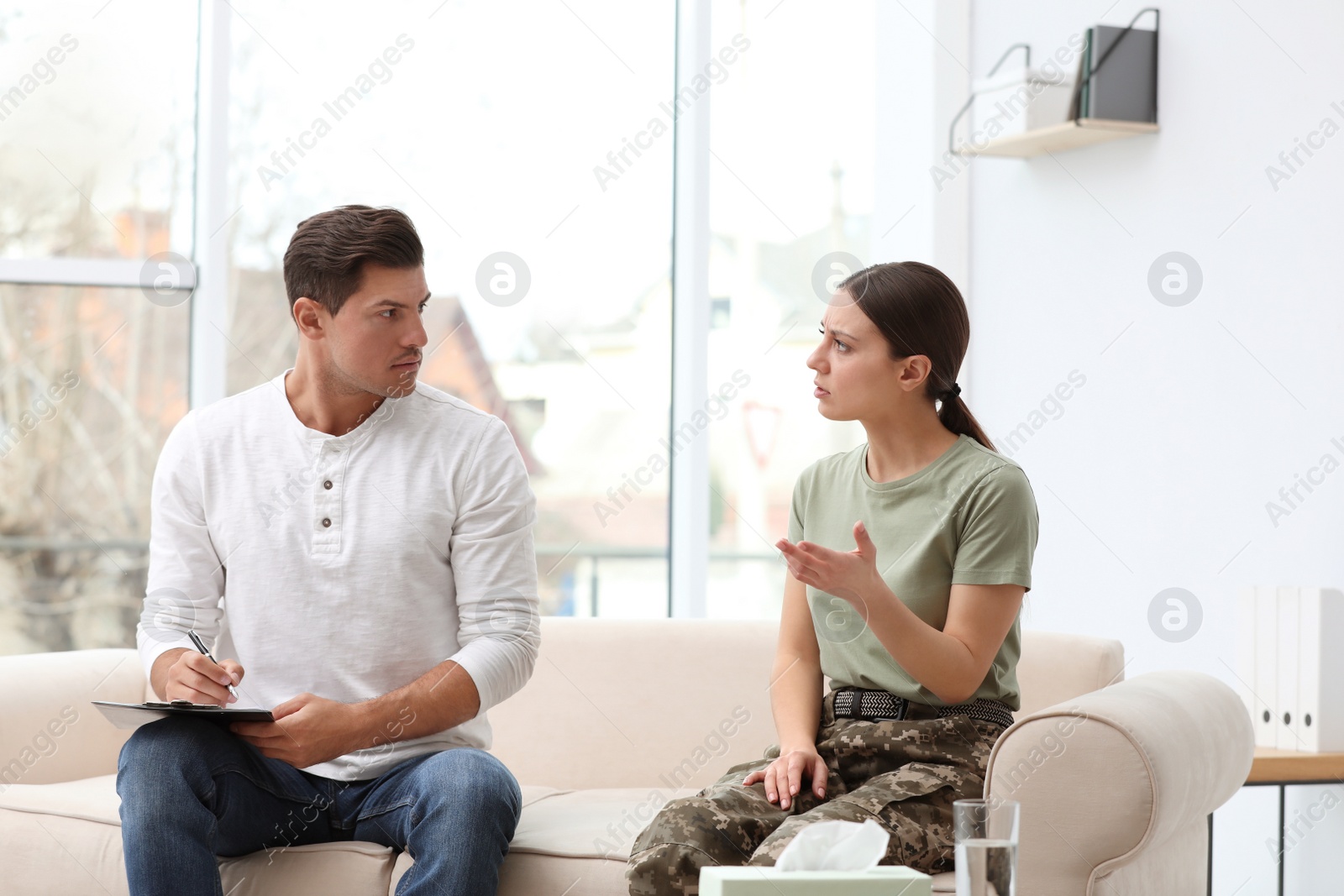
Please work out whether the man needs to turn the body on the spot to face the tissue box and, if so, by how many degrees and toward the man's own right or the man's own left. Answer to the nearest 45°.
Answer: approximately 45° to the man's own left

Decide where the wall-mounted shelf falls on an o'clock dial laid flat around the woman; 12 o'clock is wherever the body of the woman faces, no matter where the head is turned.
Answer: The wall-mounted shelf is roughly at 5 o'clock from the woman.

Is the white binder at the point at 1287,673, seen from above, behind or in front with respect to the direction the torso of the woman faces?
behind

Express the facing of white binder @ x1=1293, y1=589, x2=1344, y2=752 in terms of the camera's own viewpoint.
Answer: facing the viewer and to the left of the viewer

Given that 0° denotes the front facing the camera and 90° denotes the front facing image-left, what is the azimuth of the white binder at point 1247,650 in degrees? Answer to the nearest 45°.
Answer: approximately 45°

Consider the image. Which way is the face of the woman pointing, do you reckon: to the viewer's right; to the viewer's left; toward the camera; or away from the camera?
to the viewer's left

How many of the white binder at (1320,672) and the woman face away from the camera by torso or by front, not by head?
0

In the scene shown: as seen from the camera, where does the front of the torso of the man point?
toward the camera

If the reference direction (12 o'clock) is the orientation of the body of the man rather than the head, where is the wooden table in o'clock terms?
The wooden table is roughly at 9 o'clock from the man.
